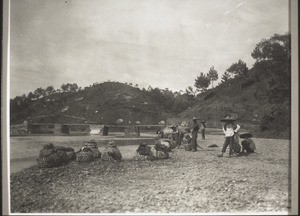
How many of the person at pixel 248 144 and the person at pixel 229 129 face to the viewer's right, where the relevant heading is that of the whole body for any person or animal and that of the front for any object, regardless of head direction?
0

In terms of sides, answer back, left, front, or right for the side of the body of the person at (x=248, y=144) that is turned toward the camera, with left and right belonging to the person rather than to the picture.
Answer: left

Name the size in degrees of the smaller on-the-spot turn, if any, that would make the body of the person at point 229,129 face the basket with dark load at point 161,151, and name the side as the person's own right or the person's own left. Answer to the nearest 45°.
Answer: approximately 45° to the person's own right

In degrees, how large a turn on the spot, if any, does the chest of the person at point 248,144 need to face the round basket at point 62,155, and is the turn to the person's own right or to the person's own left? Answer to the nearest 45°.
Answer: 0° — they already face it

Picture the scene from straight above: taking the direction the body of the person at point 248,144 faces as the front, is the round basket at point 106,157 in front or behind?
in front

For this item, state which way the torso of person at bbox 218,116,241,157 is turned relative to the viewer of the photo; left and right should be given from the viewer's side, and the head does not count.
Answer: facing the viewer and to the left of the viewer
